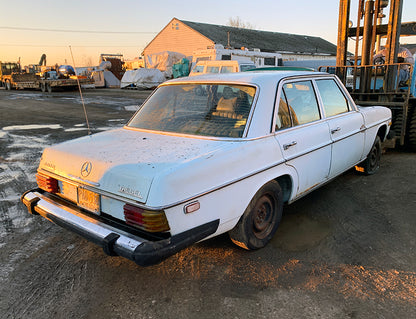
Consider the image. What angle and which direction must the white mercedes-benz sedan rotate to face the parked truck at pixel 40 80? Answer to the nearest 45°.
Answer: approximately 90° to its left

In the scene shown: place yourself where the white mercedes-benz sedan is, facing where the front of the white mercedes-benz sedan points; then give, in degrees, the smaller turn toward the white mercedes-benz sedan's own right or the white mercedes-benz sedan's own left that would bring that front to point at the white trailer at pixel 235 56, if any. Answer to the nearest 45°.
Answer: approximately 45° to the white mercedes-benz sedan's own left

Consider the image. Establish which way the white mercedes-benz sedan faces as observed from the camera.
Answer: facing away from the viewer and to the right of the viewer

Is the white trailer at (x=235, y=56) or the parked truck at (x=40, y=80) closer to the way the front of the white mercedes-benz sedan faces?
the white trailer

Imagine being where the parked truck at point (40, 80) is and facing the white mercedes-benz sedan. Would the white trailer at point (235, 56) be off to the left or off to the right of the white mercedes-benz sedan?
left
